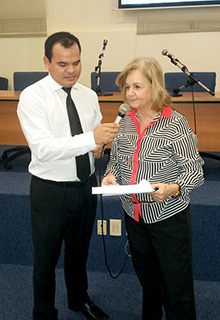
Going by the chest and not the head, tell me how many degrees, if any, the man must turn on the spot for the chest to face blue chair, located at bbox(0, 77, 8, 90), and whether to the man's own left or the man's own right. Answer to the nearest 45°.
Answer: approximately 135° to the man's own left

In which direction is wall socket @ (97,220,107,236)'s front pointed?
toward the camera

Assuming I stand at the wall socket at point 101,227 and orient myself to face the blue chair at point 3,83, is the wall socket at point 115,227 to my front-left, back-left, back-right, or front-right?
back-right

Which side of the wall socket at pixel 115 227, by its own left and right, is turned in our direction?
front

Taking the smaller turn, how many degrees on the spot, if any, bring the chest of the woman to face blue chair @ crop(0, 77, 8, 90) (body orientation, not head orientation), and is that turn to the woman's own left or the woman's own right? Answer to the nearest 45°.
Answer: approximately 90° to the woman's own right

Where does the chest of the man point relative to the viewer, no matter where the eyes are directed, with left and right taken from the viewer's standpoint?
facing the viewer and to the right of the viewer

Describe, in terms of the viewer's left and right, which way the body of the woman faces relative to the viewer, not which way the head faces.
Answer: facing the viewer and to the left of the viewer
